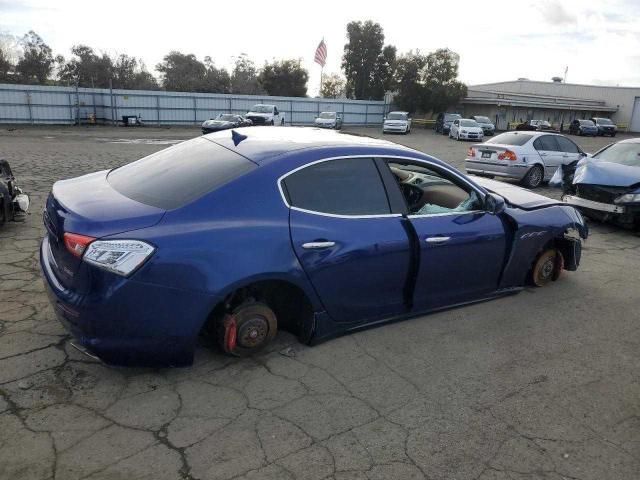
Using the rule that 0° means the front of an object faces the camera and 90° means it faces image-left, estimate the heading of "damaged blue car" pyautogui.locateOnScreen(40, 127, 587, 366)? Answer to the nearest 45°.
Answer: approximately 225°

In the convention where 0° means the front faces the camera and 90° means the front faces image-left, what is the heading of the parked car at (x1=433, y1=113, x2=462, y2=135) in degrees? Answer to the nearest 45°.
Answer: approximately 45°

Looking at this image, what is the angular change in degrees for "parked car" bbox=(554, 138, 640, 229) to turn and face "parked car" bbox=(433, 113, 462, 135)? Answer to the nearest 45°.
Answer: approximately 135° to its right

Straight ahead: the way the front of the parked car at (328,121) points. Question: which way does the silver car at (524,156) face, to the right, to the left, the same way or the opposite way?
the opposite way

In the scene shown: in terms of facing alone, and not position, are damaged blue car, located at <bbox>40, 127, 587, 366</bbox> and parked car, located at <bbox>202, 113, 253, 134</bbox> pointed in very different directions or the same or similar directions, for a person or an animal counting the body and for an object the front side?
very different directions

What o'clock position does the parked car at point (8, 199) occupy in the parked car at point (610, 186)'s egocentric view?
the parked car at point (8, 199) is roughly at 12 o'clock from the parked car at point (610, 186).

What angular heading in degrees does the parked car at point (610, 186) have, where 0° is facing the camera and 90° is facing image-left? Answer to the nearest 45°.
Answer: approximately 45°
